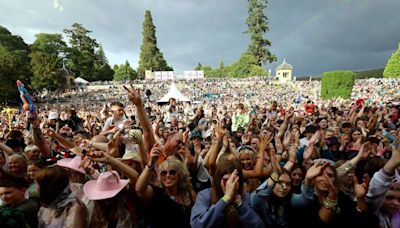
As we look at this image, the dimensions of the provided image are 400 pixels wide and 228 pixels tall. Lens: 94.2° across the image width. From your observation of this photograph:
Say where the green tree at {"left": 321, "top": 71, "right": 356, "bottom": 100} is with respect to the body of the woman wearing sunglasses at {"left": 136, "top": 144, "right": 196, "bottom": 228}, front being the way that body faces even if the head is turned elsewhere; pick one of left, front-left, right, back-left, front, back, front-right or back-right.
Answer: back-left

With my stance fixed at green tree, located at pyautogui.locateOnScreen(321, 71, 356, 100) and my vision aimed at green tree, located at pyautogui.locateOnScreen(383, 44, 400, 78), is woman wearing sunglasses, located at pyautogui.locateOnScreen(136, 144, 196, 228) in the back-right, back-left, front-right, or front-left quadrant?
back-right

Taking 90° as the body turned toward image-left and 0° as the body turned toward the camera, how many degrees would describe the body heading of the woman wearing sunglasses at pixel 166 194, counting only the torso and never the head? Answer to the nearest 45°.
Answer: approximately 0°

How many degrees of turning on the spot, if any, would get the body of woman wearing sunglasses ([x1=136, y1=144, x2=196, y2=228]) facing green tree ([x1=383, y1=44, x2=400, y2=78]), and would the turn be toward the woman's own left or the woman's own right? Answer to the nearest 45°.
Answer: approximately 135° to the woman's own left
